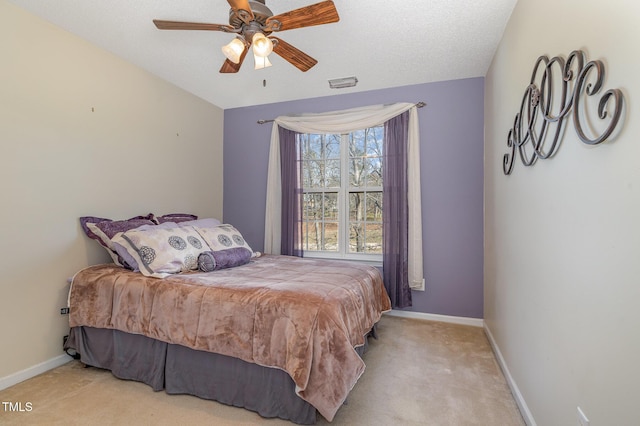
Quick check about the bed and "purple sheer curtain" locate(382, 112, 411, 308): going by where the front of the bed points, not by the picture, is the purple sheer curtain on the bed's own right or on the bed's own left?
on the bed's own left

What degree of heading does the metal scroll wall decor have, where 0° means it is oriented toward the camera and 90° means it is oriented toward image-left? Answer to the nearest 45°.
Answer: approximately 45°

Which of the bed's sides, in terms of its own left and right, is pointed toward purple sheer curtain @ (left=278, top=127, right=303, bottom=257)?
left

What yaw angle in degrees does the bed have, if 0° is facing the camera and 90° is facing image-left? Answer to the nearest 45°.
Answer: approximately 315°

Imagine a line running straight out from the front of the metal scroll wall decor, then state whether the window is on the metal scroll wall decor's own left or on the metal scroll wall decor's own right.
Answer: on the metal scroll wall decor's own right

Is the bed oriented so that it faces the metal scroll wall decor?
yes

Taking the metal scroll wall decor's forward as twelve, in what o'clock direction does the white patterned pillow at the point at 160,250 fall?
The white patterned pillow is roughly at 1 o'clock from the metal scroll wall decor.

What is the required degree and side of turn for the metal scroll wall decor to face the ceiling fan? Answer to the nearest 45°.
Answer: approximately 45° to its right
